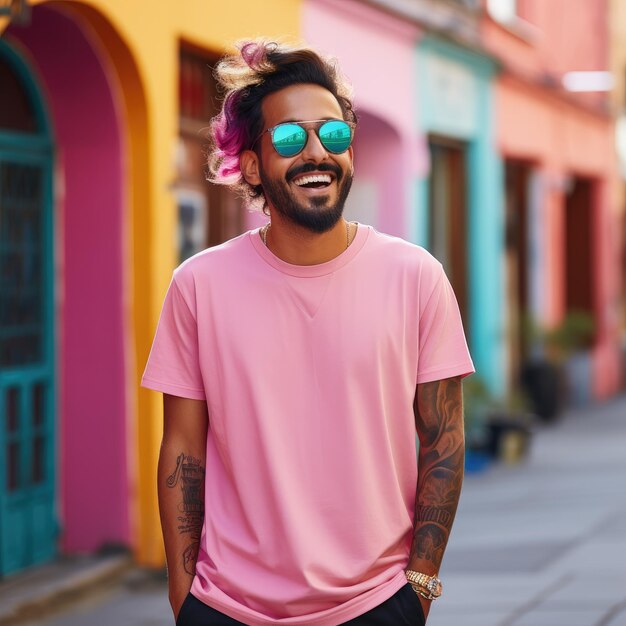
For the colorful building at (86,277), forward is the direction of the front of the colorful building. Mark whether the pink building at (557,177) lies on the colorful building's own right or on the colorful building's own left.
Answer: on the colorful building's own left

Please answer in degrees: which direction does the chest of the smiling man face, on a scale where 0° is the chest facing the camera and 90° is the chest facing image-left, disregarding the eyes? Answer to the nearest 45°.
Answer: approximately 0°

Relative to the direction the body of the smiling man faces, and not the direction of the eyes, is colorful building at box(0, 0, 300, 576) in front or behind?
behind

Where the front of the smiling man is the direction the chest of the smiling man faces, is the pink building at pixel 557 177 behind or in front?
behind

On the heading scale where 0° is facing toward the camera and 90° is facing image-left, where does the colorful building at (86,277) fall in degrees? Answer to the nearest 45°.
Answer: approximately 315°

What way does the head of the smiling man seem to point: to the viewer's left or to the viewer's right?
to the viewer's right
